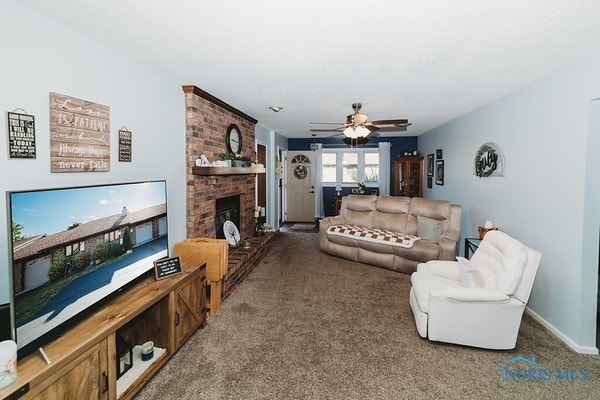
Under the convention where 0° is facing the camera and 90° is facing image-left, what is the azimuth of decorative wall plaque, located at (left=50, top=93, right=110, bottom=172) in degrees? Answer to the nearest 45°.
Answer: approximately 315°

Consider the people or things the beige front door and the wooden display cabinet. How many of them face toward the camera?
2

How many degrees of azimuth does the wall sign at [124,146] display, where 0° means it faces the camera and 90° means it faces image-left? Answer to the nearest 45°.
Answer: approximately 315°

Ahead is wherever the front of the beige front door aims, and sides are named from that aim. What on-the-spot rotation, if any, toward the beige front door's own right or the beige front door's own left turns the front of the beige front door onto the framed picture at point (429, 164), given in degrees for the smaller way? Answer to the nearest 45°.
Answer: approximately 45° to the beige front door's own left

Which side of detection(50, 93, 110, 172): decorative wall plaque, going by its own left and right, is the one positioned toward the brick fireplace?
left

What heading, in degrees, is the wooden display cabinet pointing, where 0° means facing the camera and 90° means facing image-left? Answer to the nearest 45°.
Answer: approximately 0°

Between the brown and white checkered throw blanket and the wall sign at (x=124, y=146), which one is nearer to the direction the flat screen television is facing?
the brown and white checkered throw blanket

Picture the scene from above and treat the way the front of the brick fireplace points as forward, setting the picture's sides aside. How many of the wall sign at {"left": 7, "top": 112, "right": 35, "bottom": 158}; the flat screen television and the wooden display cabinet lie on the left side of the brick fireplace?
1

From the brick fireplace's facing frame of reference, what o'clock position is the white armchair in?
The white armchair is roughly at 12 o'clock from the brick fireplace.
